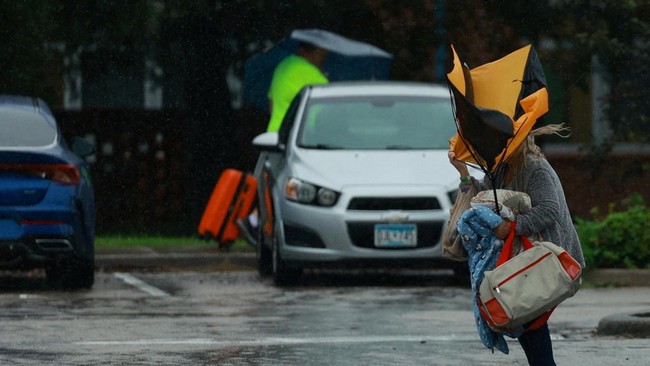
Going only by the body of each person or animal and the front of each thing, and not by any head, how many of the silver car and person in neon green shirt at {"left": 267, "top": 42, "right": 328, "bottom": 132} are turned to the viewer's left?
0

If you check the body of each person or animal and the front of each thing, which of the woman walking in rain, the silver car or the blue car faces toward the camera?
the silver car

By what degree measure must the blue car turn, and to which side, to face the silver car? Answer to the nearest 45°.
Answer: approximately 90° to its right

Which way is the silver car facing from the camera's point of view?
toward the camera

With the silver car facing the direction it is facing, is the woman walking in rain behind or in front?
in front

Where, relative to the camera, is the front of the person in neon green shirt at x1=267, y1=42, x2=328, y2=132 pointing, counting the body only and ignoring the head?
to the viewer's right

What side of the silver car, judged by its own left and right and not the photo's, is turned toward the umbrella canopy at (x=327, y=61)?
back

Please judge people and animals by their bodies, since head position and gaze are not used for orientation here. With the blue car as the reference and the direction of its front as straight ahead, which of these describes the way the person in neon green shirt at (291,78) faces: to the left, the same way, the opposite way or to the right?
to the right

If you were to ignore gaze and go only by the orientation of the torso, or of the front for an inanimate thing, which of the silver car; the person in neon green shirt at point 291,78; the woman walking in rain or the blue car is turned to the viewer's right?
the person in neon green shirt

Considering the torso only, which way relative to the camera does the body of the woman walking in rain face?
to the viewer's left

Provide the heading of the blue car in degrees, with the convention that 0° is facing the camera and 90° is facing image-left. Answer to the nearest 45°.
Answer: approximately 180°
